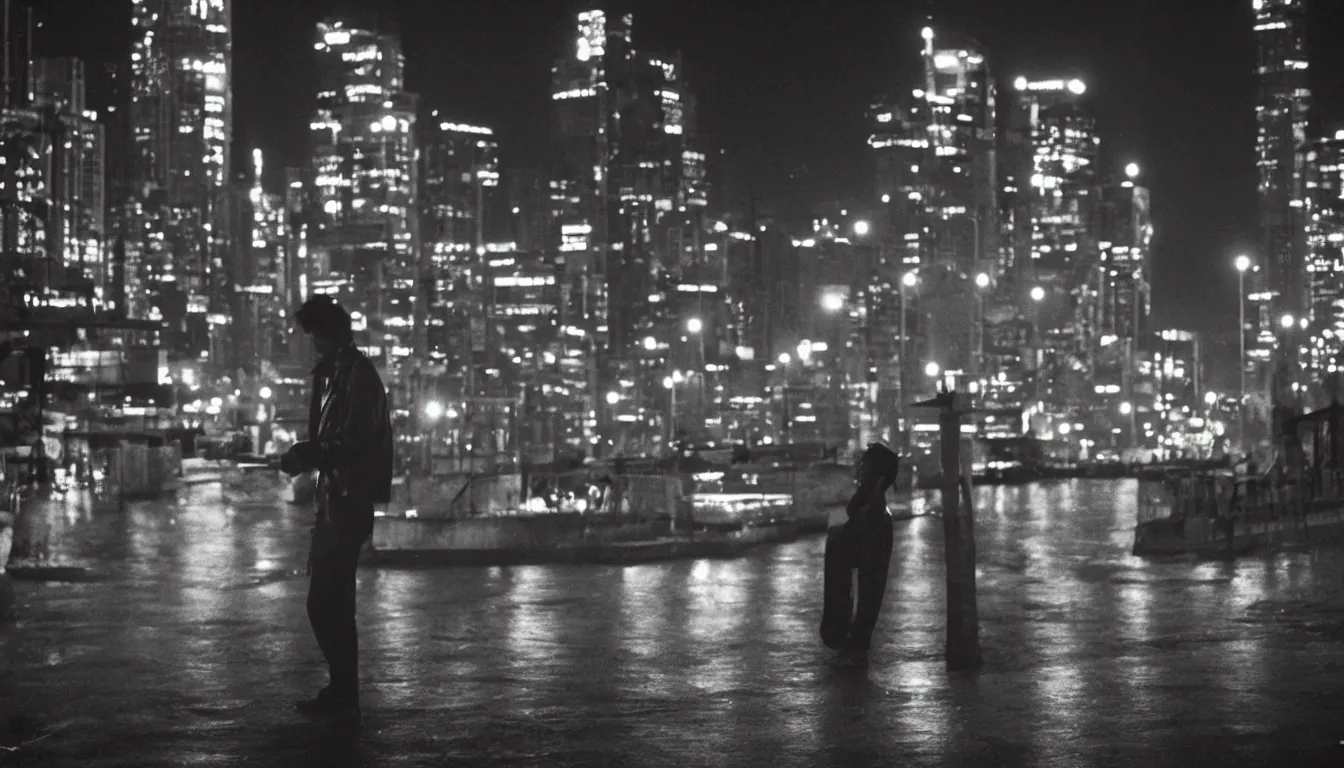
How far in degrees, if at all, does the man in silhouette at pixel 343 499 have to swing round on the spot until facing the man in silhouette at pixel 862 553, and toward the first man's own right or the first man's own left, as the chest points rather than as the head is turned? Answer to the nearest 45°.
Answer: approximately 135° to the first man's own right

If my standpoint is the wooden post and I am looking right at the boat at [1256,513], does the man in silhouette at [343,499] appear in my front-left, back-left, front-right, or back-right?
back-left

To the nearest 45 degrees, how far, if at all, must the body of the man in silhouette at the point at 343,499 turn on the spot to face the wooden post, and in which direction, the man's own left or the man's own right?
approximately 180°

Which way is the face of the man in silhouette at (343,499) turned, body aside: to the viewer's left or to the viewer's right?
to the viewer's left

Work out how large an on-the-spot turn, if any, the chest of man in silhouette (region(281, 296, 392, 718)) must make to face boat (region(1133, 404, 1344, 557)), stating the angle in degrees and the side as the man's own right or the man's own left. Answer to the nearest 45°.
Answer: approximately 135° to the man's own right

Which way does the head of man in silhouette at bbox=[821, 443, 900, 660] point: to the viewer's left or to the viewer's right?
to the viewer's left

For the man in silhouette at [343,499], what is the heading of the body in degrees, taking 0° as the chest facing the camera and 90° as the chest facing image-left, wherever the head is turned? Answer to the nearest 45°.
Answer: approximately 90°
